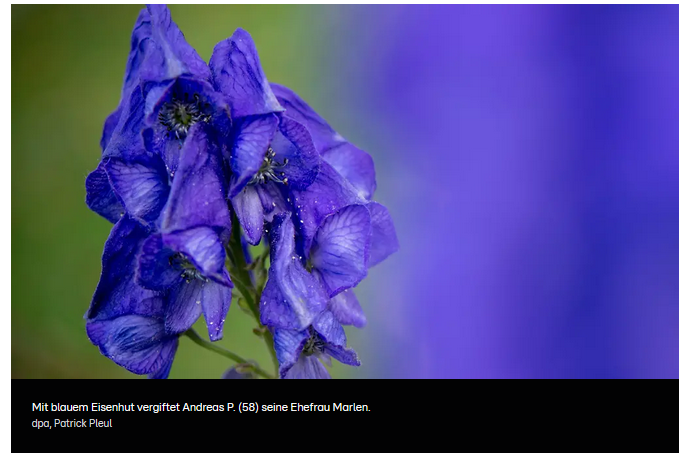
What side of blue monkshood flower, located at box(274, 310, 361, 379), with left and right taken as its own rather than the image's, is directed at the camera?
front
